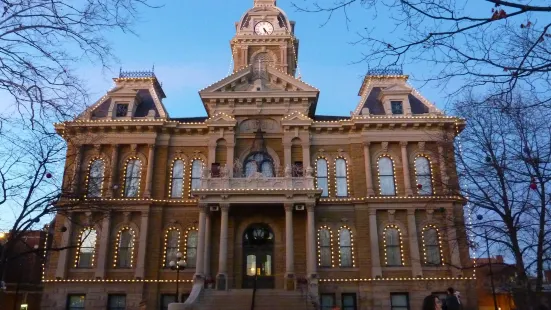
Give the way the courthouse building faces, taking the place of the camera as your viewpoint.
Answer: facing the viewer
